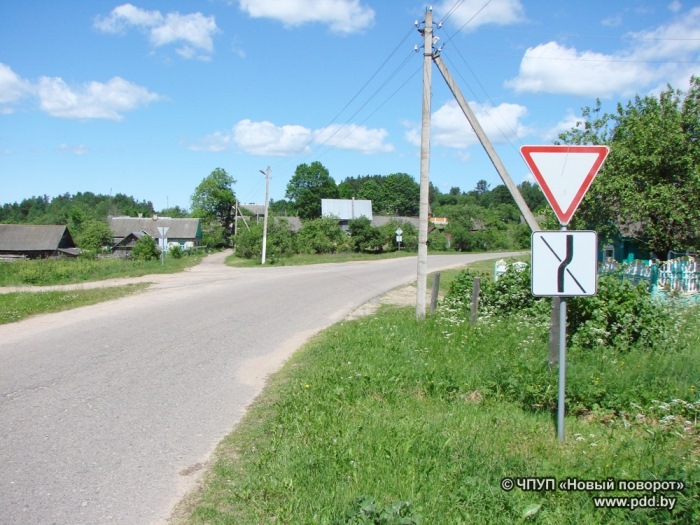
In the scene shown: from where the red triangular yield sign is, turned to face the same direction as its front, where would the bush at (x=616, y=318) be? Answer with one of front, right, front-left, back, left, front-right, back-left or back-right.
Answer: back

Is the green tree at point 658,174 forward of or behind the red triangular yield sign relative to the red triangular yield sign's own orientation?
behind

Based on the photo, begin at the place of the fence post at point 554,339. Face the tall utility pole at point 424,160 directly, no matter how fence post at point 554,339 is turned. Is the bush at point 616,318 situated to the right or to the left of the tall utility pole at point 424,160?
right

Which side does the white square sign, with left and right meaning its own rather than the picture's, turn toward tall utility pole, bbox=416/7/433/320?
back

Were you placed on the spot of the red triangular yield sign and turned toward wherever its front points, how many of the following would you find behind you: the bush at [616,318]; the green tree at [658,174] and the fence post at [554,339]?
3

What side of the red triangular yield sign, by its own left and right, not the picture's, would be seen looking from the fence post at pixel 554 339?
back

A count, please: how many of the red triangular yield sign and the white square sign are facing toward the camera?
2

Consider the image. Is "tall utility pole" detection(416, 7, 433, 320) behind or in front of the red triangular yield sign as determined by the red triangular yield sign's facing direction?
behind

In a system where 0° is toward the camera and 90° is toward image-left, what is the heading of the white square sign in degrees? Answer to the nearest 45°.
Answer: approximately 0°

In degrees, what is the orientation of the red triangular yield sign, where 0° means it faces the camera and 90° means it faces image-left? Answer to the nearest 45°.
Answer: approximately 0°
